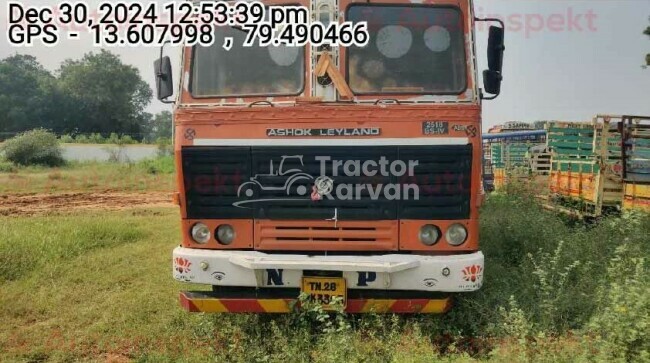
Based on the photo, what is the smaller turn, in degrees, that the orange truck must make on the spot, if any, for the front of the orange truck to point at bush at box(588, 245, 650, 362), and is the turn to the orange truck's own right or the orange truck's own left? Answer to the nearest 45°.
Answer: approximately 45° to the orange truck's own left

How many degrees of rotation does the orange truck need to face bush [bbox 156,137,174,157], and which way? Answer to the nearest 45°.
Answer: approximately 180°

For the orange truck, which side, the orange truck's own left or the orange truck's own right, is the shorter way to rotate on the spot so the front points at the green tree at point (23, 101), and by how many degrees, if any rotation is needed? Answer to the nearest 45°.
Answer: approximately 135° to the orange truck's own right

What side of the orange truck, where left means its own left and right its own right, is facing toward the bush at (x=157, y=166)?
back

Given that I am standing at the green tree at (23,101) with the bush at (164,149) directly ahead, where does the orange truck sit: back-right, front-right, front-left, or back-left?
front-right

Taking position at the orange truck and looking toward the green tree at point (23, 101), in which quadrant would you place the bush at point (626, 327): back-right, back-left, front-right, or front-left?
back-right

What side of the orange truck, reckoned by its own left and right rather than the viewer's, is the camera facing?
front

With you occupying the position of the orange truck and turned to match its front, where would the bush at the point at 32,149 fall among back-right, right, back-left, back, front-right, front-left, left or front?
back-right

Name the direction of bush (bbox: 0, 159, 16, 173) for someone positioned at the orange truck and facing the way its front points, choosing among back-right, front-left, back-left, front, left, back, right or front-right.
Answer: back-right
